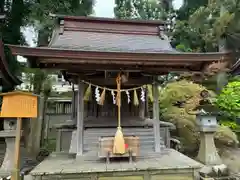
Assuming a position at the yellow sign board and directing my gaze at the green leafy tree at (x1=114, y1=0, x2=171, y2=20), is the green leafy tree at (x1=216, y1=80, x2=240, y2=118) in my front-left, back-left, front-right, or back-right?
front-right

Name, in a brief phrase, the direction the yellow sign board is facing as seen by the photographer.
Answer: facing the viewer

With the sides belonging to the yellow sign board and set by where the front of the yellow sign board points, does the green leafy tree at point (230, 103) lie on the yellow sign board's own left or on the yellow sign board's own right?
on the yellow sign board's own left

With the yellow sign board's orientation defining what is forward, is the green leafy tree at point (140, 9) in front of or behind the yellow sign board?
behind

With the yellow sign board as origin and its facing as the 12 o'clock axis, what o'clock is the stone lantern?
The stone lantern is roughly at 9 o'clock from the yellow sign board.

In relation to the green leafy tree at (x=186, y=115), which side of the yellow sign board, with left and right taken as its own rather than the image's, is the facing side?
left

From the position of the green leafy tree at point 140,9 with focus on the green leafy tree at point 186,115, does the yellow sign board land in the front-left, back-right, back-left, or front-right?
front-right

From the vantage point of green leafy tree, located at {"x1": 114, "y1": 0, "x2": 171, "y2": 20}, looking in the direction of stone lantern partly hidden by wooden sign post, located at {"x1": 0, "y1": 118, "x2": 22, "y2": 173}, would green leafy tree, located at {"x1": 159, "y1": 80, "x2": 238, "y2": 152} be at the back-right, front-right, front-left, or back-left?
front-left
